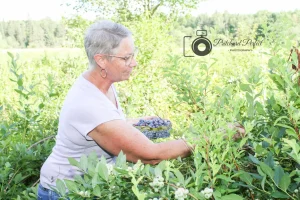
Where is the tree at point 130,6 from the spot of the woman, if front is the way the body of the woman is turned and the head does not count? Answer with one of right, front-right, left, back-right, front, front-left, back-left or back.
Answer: left

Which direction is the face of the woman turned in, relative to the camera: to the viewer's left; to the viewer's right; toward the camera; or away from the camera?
to the viewer's right

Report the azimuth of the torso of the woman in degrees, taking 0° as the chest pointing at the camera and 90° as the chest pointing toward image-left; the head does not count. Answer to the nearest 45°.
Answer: approximately 270°
